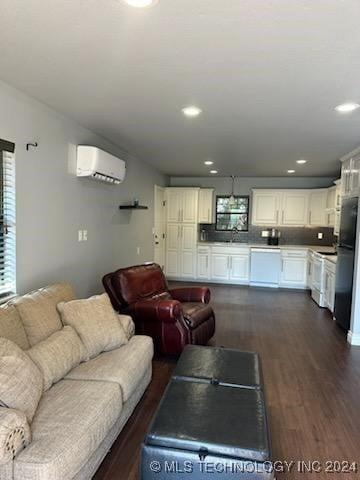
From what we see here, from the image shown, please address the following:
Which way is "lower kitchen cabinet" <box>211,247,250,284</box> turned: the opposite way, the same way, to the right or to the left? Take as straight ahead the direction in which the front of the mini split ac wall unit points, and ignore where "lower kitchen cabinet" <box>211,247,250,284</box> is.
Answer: to the right

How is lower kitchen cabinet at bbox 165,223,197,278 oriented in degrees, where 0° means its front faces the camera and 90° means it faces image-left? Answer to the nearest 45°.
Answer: approximately 0°

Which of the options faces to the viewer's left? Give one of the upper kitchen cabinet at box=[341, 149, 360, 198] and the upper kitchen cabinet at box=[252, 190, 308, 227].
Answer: the upper kitchen cabinet at box=[341, 149, 360, 198]

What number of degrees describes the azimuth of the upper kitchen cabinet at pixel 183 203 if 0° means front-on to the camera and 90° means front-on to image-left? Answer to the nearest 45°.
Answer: approximately 0°

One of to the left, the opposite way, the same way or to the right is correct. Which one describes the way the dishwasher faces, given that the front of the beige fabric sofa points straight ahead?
to the right

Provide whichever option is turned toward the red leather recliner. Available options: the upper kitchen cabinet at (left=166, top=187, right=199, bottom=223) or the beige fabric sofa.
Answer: the upper kitchen cabinet

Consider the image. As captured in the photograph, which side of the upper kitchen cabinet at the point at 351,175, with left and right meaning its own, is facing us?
left

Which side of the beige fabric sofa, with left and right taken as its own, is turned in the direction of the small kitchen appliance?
left

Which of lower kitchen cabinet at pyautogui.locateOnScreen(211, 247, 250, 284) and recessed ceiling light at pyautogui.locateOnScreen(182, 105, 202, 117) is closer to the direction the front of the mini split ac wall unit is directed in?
the recessed ceiling light

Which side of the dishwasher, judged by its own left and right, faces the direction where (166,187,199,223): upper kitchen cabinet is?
right

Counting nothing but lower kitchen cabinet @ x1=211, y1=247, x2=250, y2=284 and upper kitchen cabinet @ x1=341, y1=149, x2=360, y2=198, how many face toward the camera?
1

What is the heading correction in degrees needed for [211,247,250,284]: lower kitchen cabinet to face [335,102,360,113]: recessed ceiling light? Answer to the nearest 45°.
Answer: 0° — it already faces it

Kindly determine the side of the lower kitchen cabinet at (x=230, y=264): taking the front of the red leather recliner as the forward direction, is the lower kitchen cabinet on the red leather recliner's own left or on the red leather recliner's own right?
on the red leather recliner's own left

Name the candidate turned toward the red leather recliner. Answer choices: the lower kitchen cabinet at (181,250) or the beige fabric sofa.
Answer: the lower kitchen cabinet

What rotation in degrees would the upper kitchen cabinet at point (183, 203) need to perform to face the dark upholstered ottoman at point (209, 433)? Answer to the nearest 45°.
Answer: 0° — it already faces it

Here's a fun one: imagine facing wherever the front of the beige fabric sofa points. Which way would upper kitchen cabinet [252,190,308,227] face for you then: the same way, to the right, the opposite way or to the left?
to the right
